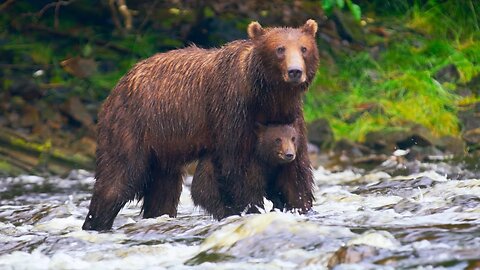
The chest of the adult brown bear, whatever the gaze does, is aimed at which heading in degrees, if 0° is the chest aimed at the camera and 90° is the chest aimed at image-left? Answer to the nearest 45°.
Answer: approximately 270°

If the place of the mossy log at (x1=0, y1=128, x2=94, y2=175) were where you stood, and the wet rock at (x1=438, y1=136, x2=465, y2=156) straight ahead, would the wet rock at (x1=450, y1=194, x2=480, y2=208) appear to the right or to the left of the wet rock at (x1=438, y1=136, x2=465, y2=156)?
right

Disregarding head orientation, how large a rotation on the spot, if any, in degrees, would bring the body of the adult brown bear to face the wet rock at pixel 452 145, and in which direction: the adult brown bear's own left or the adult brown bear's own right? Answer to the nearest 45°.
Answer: approximately 45° to the adult brown bear's own left

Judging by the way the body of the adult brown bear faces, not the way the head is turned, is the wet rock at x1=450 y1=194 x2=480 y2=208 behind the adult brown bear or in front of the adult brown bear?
in front

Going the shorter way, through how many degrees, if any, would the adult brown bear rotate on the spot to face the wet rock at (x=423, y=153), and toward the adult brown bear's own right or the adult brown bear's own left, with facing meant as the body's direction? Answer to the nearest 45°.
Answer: approximately 45° to the adult brown bear's own left

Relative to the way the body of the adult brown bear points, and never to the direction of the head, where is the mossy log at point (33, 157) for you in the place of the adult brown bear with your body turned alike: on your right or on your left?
on your left
